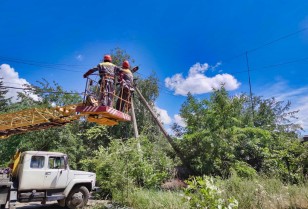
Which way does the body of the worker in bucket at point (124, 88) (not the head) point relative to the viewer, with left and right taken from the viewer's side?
facing away from the viewer and to the right of the viewer

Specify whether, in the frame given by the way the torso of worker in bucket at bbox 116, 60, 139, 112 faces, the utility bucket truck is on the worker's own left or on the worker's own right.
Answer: on the worker's own left
